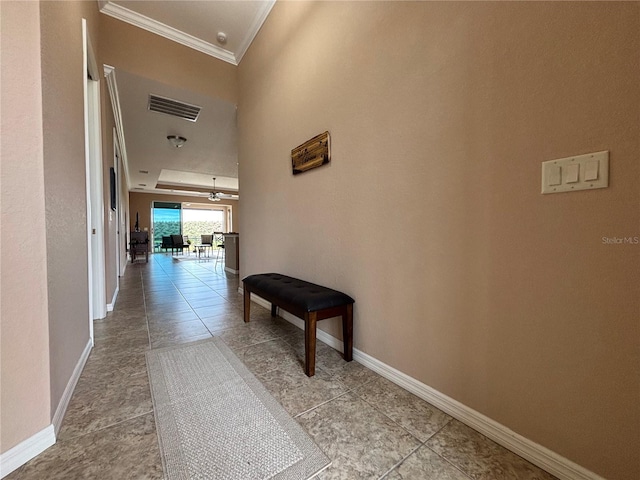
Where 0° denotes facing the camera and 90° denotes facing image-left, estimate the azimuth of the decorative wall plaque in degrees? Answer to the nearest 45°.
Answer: approximately 45°

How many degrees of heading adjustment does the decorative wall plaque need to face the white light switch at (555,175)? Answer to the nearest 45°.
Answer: approximately 90° to its left

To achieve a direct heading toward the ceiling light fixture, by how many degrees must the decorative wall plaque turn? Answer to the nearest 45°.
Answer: approximately 90° to its right

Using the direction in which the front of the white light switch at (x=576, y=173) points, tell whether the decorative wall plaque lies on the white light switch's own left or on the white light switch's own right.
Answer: on the white light switch's own right

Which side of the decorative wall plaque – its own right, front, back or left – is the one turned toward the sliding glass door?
right

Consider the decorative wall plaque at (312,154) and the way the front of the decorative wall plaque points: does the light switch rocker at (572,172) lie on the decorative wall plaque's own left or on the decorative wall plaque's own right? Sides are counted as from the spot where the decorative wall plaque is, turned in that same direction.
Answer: on the decorative wall plaque's own left

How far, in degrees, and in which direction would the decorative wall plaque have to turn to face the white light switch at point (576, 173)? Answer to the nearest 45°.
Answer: approximately 90° to its left

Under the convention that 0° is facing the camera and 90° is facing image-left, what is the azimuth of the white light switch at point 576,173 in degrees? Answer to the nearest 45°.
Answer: approximately 45°

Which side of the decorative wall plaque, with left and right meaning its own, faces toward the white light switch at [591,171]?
left

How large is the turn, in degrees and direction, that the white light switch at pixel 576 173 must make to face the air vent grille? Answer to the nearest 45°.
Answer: approximately 45° to its right
